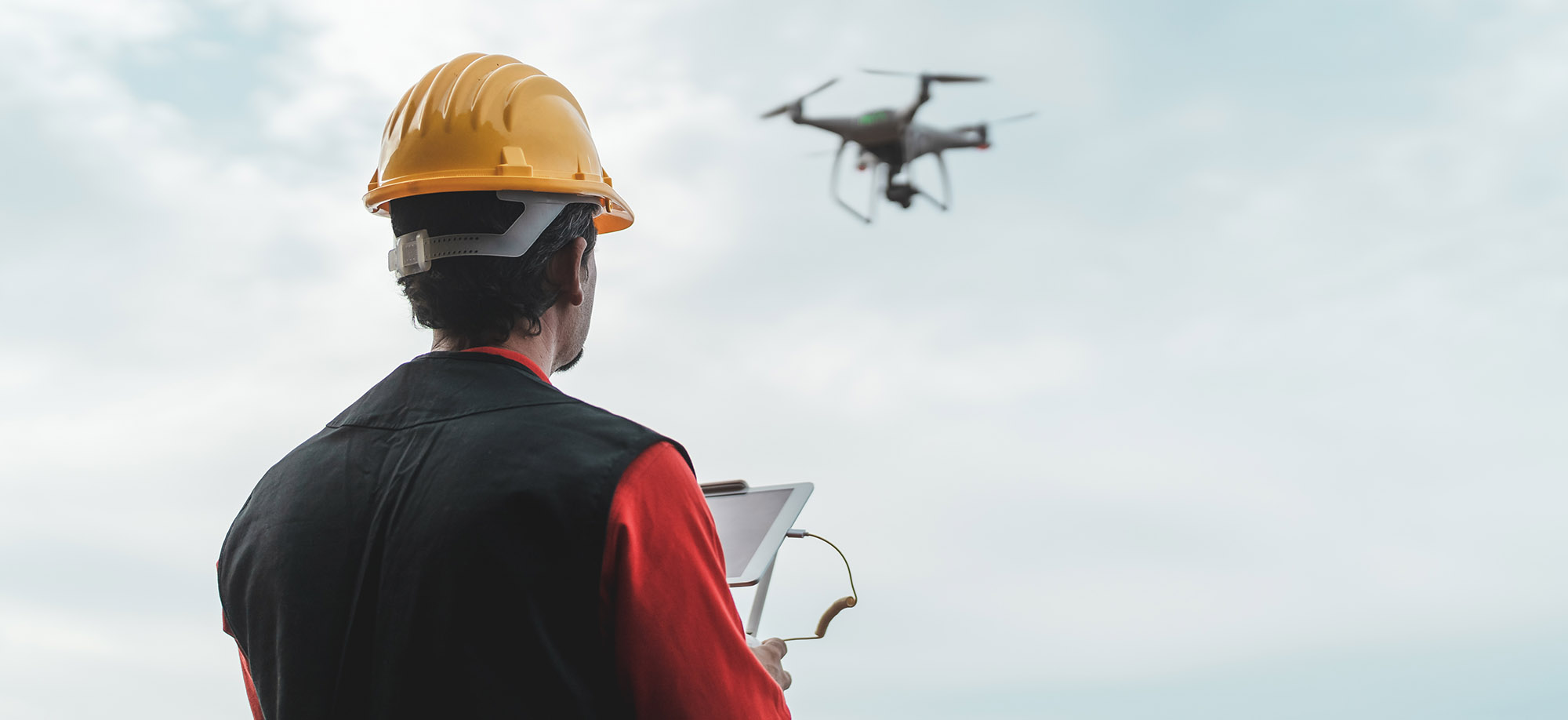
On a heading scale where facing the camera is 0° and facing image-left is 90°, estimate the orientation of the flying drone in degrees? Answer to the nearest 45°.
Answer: approximately 315°

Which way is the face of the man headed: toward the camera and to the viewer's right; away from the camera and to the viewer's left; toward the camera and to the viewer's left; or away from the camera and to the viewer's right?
away from the camera and to the viewer's right

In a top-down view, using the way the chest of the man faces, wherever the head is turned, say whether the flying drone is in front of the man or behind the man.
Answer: in front

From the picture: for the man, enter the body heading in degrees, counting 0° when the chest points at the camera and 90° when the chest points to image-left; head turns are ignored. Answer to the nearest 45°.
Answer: approximately 225°

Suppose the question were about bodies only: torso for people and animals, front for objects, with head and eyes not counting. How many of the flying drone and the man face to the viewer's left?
0

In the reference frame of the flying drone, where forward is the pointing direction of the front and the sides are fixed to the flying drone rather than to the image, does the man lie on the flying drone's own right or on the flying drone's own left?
on the flying drone's own right
